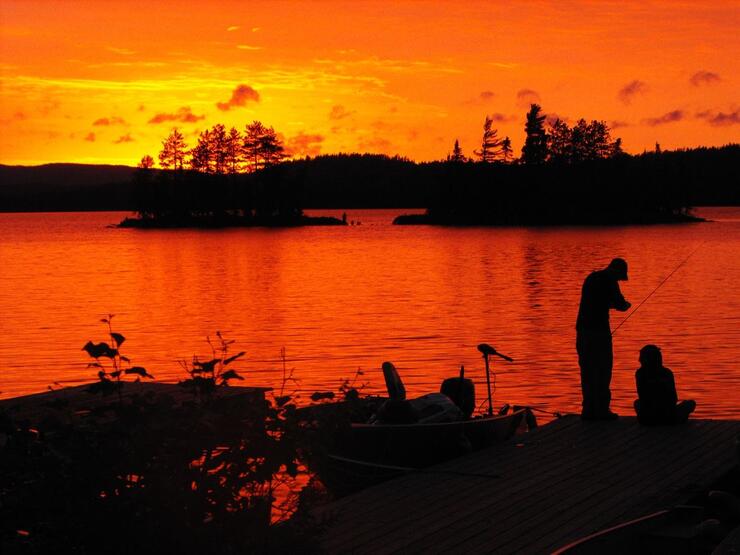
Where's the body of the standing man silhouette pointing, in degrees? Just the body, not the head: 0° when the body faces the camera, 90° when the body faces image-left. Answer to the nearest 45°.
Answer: approximately 270°

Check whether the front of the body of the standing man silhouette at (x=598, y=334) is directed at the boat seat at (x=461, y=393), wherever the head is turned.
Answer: no

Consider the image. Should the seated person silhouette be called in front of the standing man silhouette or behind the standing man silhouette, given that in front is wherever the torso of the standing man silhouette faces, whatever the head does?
in front

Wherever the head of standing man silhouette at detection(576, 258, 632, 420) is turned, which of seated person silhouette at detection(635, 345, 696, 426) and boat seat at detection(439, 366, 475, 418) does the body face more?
the seated person silhouette
